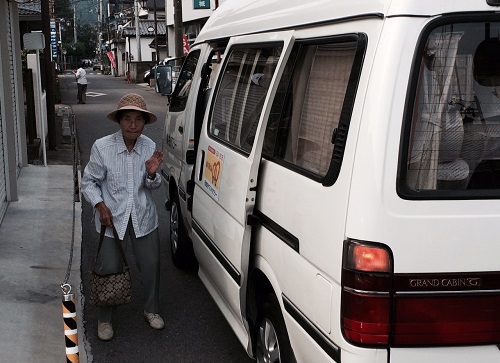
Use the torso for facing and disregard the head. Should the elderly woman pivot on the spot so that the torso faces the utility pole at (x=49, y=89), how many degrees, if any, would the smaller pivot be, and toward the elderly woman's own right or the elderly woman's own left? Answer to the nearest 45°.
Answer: approximately 180°

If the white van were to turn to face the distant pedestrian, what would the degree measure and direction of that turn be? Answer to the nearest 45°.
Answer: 0° — it already faces them

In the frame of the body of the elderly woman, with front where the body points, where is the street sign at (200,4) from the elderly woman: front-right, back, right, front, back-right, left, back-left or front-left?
back

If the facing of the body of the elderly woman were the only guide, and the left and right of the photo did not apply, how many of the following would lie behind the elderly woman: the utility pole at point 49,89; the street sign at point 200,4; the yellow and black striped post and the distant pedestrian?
3

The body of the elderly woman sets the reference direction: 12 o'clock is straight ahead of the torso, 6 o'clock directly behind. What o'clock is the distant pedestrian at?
The distant pedestrian is roughly at 6 o'clock from the elderly woman.

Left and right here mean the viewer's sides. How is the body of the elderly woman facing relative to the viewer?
facing the viewer

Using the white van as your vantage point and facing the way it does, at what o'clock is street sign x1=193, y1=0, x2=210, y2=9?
The street sign is roughly at 1 o'clock from the white van.

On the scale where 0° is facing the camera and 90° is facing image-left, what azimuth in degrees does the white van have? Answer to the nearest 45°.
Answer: approximately 135°

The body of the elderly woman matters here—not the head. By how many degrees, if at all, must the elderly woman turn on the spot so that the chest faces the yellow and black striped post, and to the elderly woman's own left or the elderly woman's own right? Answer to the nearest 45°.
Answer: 0° — they already face it

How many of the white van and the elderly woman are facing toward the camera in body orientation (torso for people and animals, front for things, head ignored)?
1

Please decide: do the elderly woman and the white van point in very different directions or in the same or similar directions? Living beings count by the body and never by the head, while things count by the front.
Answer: very different directions
